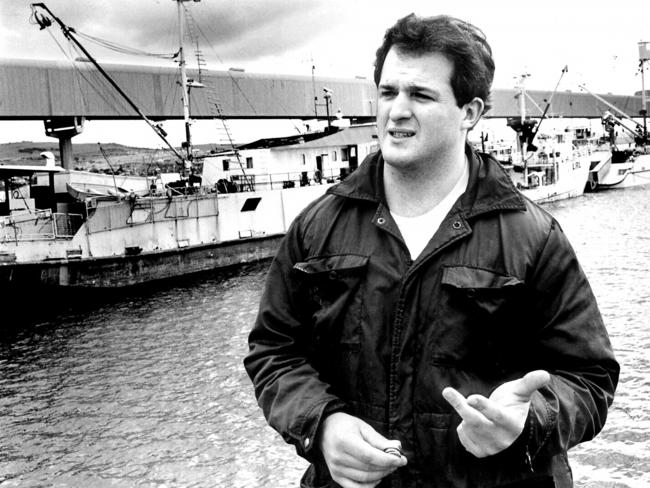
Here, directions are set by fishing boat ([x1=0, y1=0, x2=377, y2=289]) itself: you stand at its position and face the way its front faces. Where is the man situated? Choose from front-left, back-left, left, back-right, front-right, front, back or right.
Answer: back-right

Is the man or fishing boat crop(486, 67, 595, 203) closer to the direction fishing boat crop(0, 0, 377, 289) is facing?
the fishing boat

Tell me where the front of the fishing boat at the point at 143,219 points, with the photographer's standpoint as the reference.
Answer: facing away from the viewer and to the right of the viewer

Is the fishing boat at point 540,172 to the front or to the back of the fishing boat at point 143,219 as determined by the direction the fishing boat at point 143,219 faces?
to the front

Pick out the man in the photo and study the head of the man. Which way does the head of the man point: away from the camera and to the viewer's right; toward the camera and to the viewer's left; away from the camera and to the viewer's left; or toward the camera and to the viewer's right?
toward the camera and to the viewer's left
